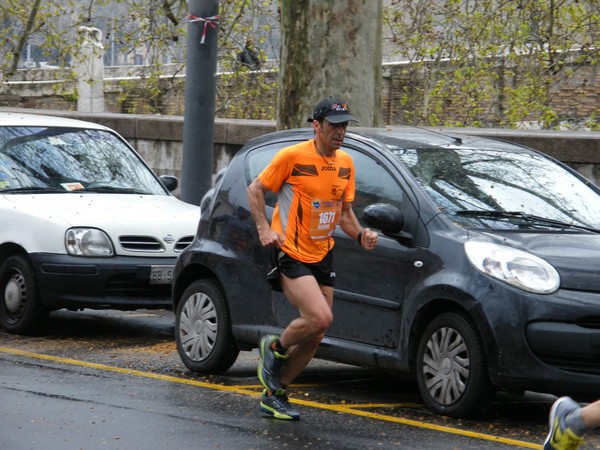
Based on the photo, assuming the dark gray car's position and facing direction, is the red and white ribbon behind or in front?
behind

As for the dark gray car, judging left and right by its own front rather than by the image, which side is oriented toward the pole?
back

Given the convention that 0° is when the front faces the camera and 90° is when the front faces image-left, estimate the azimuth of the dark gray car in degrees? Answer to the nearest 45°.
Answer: approximately 315°

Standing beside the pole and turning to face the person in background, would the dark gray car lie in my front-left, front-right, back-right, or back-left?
back-right

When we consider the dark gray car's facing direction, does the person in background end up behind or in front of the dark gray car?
behind
